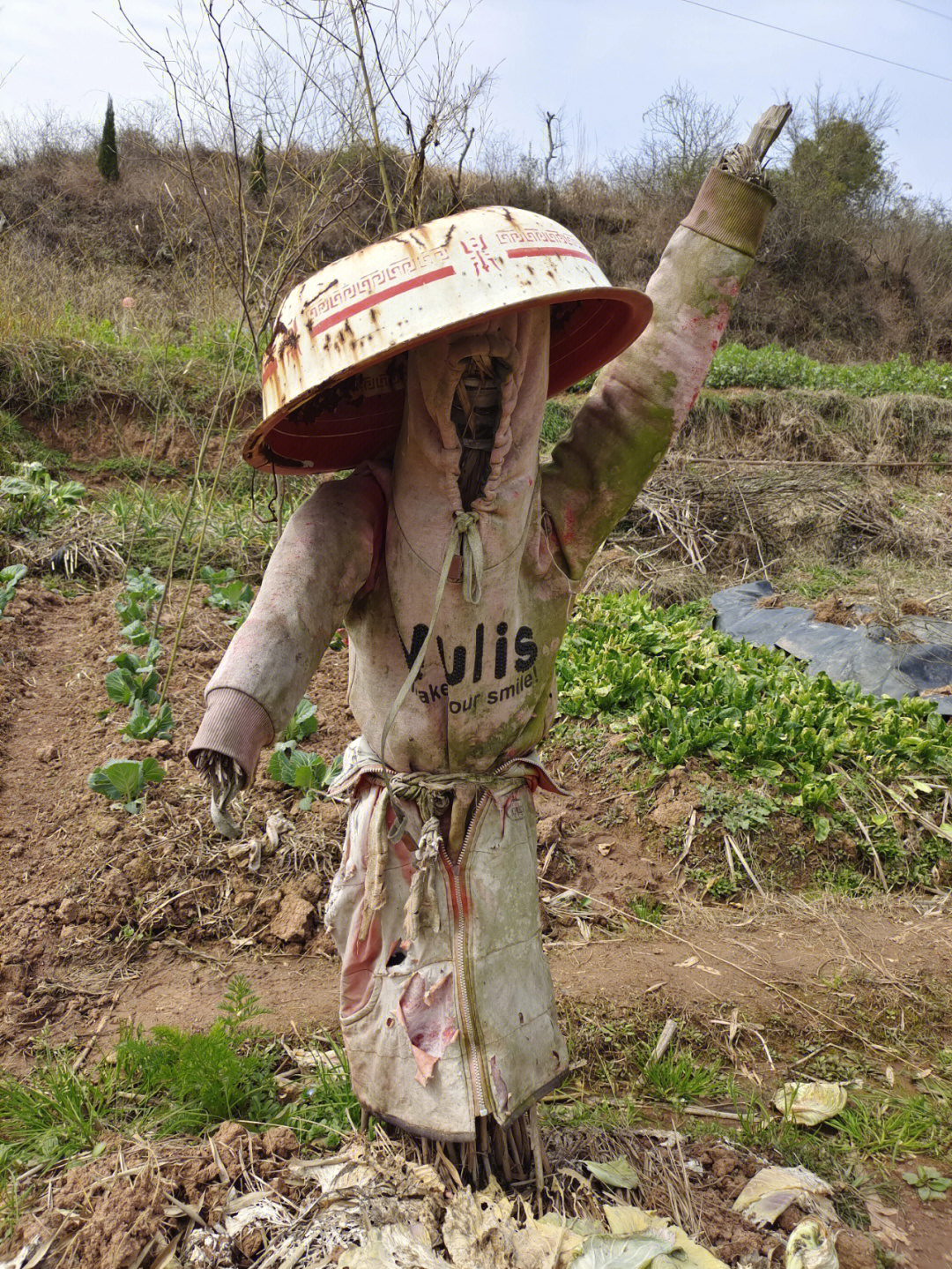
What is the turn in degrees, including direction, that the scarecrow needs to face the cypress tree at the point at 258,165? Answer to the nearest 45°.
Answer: approximately 180°

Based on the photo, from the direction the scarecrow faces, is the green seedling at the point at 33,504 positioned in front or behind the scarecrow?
behind

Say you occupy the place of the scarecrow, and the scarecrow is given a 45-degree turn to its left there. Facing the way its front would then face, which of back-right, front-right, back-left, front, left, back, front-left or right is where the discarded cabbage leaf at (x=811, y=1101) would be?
left

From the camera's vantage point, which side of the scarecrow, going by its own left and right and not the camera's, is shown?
front

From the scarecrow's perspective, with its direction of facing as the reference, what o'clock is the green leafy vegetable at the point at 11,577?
The green leafy vegetable is roughly at 5 o'clock from the scarecrow.

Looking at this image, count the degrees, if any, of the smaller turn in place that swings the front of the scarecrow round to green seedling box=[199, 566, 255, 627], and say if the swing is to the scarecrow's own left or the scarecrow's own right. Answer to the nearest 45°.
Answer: approximately 180°

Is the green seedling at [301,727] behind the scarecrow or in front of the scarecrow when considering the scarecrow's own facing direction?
behind

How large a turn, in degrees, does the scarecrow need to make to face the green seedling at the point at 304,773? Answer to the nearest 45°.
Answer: approximately 180°
